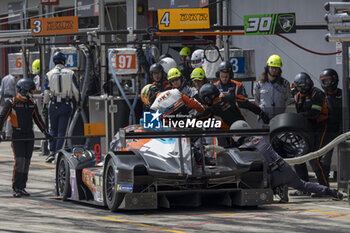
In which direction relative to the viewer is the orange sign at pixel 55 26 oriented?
toward the camera

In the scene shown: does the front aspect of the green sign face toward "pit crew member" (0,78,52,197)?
no

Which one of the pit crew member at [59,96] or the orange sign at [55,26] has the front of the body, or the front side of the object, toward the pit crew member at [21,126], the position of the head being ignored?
the orange sign

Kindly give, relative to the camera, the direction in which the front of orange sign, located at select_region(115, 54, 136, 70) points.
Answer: facing the viewer

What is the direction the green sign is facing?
toward the camera

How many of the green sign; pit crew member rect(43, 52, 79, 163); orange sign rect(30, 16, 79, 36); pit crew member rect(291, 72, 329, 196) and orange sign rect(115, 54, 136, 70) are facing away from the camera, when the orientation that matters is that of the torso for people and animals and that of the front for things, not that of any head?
1

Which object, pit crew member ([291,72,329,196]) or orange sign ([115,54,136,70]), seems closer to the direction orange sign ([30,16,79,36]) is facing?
the pit crew member

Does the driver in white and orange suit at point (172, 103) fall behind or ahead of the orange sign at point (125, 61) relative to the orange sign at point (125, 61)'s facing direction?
ahead

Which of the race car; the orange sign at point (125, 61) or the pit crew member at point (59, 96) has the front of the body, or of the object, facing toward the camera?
the orange sign

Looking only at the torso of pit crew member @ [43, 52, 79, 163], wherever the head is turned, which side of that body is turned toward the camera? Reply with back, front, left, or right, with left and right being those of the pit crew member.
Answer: back

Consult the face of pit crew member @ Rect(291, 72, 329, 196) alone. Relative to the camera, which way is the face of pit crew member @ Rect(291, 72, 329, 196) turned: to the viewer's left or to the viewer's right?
to the viewer's left

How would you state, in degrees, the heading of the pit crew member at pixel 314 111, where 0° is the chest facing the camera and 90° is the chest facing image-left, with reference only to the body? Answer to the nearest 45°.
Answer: approximately 45°

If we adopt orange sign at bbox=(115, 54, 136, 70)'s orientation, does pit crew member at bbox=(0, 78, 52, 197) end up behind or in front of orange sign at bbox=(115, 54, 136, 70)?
in front

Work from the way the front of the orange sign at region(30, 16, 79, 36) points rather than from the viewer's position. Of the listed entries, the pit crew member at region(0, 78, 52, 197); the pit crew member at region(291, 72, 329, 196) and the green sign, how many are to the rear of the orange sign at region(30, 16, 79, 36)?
0

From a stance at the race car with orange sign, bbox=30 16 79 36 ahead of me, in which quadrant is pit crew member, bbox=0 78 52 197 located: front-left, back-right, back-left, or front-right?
front-left

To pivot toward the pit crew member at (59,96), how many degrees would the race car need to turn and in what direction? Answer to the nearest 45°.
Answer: approximately 45° to its right
